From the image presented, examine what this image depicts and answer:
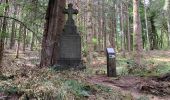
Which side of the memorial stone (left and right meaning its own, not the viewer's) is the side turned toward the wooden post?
left

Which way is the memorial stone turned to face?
toward the camera
